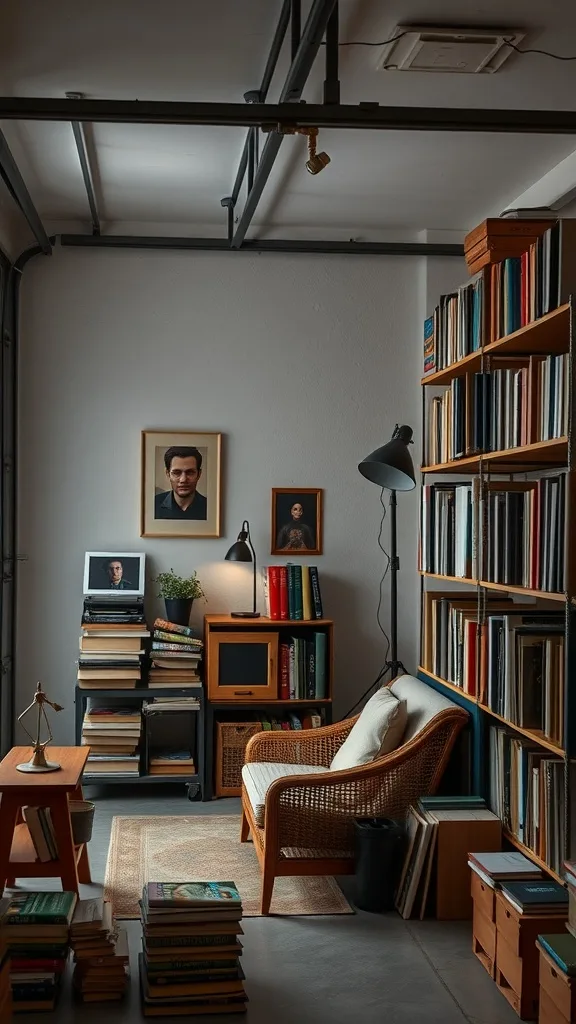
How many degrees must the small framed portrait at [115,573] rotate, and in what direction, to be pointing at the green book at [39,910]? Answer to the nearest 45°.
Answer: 0° — it already faces it

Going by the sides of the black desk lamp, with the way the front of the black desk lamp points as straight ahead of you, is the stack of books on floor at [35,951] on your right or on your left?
on your left

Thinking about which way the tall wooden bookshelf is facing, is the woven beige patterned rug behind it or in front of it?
in front

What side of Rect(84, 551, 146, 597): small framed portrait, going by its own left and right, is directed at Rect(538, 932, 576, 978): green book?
front

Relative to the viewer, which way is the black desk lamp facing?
to the viewer's left

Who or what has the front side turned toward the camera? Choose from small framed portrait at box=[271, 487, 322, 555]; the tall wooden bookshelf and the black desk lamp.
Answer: the small framed portrait

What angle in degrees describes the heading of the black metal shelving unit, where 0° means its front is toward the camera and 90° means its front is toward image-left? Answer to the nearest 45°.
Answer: approximately 0°

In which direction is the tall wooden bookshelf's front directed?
to the viewer's left

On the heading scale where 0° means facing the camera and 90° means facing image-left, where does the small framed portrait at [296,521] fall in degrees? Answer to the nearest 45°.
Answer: approximately 0°

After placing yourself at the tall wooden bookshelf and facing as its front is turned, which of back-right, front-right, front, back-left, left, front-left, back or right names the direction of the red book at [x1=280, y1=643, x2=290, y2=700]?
front-right

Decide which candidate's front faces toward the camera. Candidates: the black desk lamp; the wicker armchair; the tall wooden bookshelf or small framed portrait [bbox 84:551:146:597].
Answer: the small framed portrait
